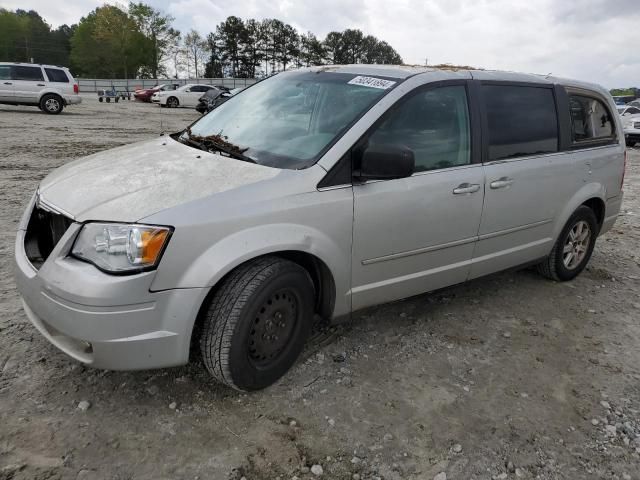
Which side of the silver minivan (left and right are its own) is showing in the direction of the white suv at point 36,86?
right

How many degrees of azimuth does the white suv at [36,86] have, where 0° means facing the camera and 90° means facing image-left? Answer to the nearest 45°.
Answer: approximately 90°

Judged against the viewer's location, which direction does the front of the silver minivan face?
facing the viewer and to the left of the viewer

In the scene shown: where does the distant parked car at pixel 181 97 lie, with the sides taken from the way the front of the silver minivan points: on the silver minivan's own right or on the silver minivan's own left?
on the silver minivan's own right

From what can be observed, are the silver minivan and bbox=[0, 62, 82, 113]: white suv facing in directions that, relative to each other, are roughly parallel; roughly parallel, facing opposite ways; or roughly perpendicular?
roughly parallel

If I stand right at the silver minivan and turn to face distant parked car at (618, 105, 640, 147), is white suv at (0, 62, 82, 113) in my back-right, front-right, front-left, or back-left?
front-left

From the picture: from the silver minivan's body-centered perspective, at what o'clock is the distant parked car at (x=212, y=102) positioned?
The distant parked car is roughly at 4 o'clock from the silver minivan.

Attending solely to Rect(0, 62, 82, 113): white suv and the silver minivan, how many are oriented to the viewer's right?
0

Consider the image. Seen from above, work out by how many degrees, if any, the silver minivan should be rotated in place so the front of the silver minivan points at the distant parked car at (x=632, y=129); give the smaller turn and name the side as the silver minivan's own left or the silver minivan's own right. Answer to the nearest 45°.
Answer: approximately 180°

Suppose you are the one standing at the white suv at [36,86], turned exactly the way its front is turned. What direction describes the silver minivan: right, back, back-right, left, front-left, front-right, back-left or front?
left
